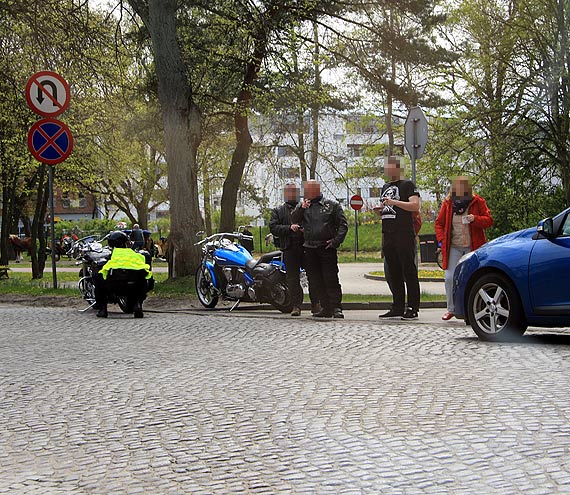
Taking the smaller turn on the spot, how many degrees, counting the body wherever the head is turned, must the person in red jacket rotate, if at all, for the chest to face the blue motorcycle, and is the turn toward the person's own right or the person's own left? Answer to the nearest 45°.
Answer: approximately 135° to the person's own right

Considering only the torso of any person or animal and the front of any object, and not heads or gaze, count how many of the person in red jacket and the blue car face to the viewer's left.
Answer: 1

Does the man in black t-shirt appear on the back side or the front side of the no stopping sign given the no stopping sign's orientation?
on the front side

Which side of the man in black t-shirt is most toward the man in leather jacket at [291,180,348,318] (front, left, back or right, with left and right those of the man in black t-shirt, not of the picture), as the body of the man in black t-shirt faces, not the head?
right

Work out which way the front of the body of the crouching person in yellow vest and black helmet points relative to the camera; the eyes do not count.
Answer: away from the camera

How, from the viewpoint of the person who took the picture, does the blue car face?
facing to the left of the viewer

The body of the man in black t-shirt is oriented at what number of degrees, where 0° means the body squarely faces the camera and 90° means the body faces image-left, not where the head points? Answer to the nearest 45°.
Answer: approximately 45°

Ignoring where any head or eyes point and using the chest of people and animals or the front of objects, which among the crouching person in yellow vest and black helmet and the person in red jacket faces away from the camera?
the crouching person in yellow vest and black helmet

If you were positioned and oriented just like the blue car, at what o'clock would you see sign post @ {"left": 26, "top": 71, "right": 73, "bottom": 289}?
The sign post is roughly at 1 o'clock from the blue car.

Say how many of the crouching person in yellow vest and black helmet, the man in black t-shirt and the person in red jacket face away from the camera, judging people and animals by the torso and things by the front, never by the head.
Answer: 1
